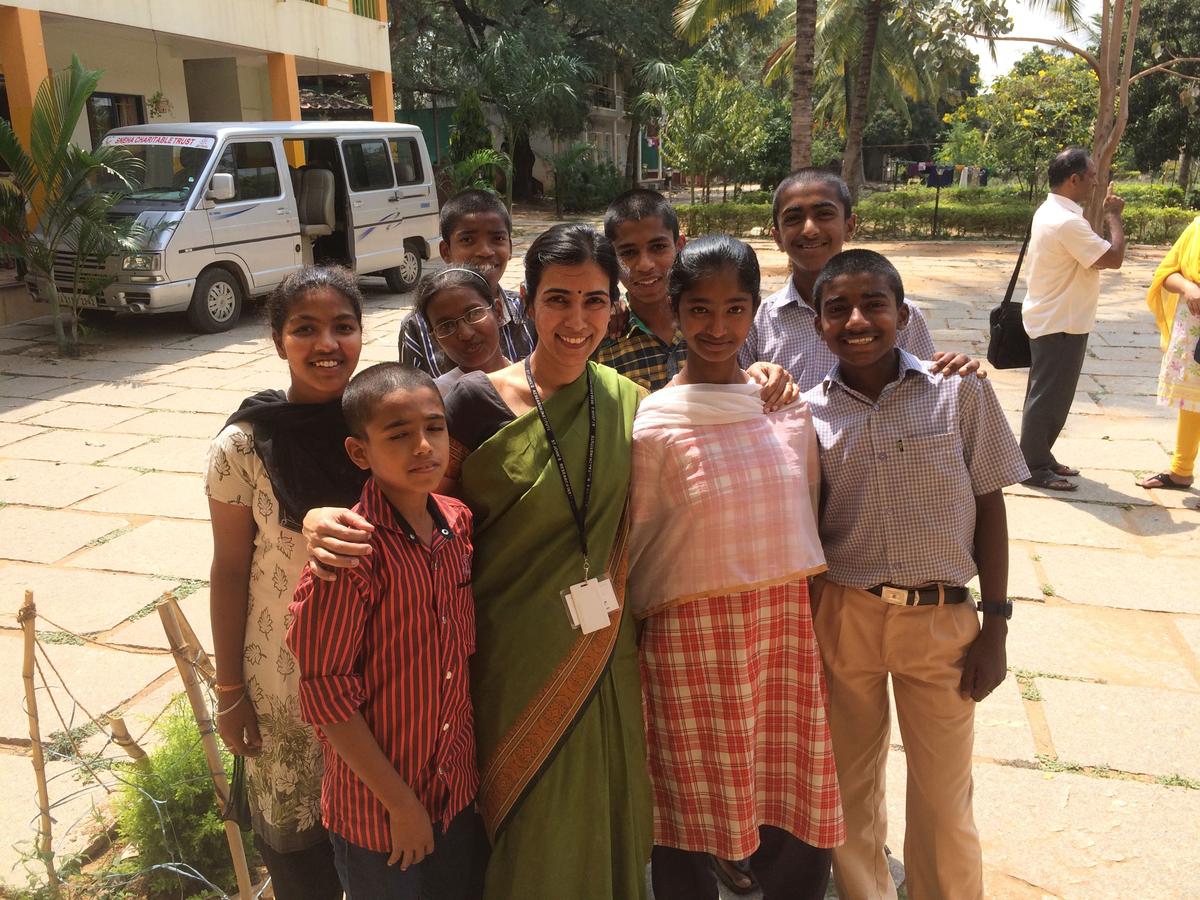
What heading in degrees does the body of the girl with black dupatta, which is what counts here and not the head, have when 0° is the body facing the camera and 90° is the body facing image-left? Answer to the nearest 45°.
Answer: approximately 315°

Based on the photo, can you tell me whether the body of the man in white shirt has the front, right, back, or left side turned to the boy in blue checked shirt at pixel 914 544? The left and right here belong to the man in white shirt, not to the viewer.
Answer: right

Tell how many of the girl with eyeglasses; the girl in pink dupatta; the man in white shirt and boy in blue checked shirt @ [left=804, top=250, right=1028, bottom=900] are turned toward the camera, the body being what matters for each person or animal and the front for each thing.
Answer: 3

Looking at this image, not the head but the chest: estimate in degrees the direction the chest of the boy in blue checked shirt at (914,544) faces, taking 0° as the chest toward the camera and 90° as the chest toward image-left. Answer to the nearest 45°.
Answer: approximately 0°

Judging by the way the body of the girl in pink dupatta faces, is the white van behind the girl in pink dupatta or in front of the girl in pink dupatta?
behind

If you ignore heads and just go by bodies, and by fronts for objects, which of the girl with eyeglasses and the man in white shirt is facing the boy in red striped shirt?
the girl with eyeglasses

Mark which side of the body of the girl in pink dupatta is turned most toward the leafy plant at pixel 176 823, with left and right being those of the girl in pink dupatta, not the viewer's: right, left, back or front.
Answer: right
